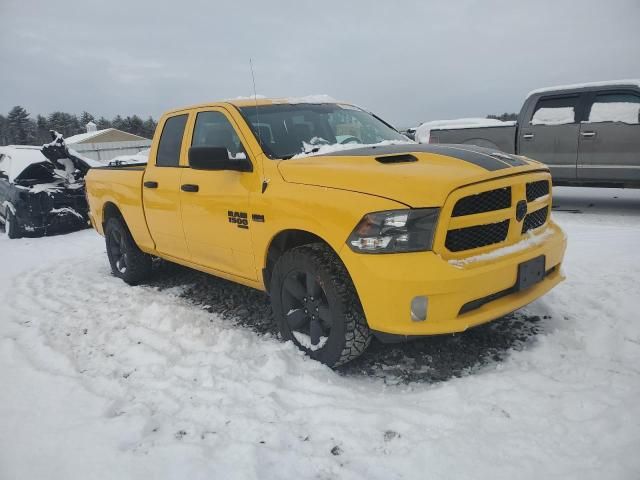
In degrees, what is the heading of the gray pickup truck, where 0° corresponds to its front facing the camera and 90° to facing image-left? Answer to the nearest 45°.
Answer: approximately 270°

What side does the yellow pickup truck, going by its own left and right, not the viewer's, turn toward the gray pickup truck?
left

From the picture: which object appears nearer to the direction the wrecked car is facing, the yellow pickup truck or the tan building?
the yellow pickup truck

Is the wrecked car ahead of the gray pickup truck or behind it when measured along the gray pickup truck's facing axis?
behind

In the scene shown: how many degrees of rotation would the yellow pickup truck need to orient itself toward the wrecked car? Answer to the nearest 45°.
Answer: approximately 180°

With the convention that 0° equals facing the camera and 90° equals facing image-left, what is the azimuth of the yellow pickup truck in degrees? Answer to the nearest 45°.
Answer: approximately 315°

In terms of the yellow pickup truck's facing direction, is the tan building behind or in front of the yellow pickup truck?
behind

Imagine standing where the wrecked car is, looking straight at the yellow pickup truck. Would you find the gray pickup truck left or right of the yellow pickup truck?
left
